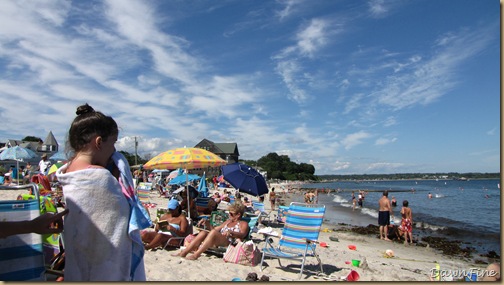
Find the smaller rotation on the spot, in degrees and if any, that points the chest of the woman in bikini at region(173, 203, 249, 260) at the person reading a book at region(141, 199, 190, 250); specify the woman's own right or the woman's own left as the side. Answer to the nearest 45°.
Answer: approximately 45° to the woman's own right

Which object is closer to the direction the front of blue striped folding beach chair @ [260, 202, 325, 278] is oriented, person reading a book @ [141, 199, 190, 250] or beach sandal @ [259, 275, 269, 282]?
the beach sandal

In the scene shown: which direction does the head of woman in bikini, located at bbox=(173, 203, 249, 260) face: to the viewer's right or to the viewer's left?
to the viewer's left

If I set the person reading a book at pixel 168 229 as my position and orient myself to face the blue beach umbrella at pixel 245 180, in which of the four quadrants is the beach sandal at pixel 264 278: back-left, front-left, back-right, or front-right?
back-right

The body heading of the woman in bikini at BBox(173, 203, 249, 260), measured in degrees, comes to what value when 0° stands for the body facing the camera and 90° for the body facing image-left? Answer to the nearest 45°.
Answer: approximately 45°

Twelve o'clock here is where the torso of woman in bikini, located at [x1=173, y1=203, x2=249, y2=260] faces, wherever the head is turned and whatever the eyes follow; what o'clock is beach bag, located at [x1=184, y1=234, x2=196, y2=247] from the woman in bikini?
The beach bag is roughly at 2 o'clock from the woman in bikini.

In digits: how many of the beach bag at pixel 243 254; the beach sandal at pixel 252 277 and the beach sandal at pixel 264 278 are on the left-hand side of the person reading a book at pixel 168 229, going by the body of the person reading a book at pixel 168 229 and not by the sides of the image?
3

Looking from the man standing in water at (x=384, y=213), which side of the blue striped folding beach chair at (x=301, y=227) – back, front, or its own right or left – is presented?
back

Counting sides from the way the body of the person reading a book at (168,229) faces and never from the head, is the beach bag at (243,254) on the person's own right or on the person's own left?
on the person's own left
